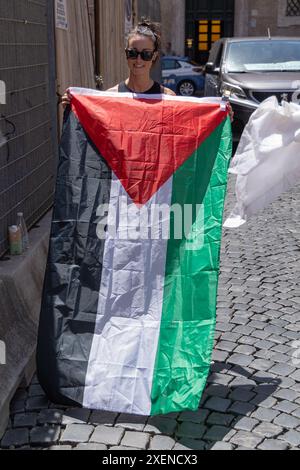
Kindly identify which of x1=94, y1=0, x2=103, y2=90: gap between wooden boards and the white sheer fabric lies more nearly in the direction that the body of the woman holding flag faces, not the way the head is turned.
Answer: the white sheer fabric

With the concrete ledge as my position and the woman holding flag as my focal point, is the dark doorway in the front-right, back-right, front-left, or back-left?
front-left

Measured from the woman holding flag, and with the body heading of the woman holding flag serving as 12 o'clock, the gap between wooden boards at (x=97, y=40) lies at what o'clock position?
The gap between wooden boards is roughly at 6 o'clock from the woman holding flag.

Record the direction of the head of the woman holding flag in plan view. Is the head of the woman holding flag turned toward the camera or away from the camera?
toward the camera

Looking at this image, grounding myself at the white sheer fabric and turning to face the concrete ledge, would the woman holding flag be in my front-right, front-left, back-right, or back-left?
front-right

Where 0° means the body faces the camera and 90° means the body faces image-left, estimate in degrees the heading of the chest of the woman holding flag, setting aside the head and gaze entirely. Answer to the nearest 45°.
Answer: approximately 0°

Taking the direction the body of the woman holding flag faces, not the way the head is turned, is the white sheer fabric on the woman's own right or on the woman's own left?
on the woman's own left

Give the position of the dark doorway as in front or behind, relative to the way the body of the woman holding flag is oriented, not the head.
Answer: behind
